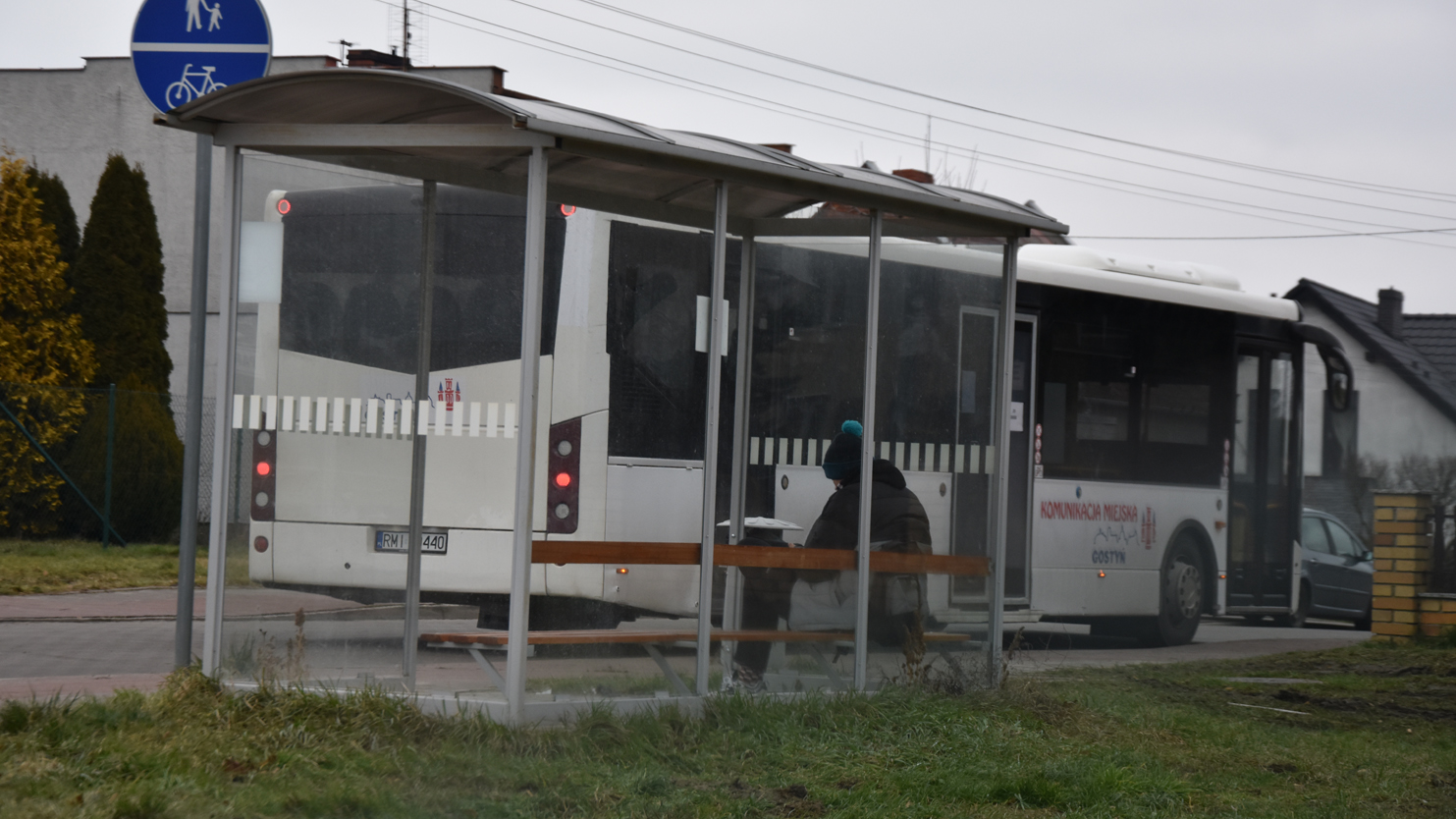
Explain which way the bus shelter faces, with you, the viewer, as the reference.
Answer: facing away from the viewer and to the left of the viewer

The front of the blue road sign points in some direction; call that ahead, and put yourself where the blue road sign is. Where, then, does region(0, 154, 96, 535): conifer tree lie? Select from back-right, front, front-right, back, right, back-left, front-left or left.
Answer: back

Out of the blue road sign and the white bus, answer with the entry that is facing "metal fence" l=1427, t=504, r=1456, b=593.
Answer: the white bus

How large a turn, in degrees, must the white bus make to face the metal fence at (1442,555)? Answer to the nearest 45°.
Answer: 0° — it already faces it

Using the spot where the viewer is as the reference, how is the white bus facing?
facing away from the viewer and to the right of the viewer

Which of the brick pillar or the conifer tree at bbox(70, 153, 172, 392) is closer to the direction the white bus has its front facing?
the brick pillar

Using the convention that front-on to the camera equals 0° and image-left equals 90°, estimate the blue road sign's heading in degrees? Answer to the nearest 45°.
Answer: approximately 0°

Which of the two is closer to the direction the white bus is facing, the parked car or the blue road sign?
the parked car

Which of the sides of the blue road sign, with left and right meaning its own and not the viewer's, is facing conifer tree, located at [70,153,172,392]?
back

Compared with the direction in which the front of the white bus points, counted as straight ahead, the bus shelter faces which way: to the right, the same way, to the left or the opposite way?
to the left
